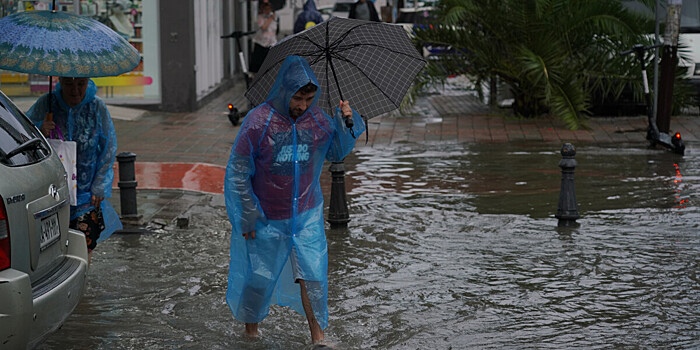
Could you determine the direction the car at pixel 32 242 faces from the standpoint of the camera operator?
facing away from the viewer and to the left of the viewer

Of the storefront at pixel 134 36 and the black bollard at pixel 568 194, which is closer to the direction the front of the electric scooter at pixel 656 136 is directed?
the storefront

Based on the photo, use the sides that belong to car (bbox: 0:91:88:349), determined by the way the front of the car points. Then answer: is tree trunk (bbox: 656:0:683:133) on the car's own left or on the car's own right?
on the car's own right

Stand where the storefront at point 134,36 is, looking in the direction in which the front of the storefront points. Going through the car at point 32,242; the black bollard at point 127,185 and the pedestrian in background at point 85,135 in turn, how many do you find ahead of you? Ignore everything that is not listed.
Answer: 3

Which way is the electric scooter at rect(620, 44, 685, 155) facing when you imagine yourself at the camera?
facing away from the viewer and to the left of the viewer

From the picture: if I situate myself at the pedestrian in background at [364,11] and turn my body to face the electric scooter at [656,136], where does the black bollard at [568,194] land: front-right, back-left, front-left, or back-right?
front-right

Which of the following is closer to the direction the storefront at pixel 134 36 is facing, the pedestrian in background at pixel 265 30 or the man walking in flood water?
the man walking in flood water

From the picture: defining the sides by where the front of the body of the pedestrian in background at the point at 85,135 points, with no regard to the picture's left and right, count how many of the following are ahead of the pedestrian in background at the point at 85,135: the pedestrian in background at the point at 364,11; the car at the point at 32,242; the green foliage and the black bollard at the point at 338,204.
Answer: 1

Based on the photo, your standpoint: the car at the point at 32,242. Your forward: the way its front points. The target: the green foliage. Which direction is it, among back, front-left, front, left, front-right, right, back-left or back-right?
right

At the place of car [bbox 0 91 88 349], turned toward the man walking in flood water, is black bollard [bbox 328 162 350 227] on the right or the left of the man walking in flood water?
left

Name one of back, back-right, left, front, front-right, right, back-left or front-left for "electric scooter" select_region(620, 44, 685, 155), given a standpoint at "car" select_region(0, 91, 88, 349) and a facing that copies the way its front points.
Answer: right

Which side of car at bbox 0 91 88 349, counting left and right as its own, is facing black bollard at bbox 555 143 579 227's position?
right

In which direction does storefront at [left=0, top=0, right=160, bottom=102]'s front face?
toward the camera
